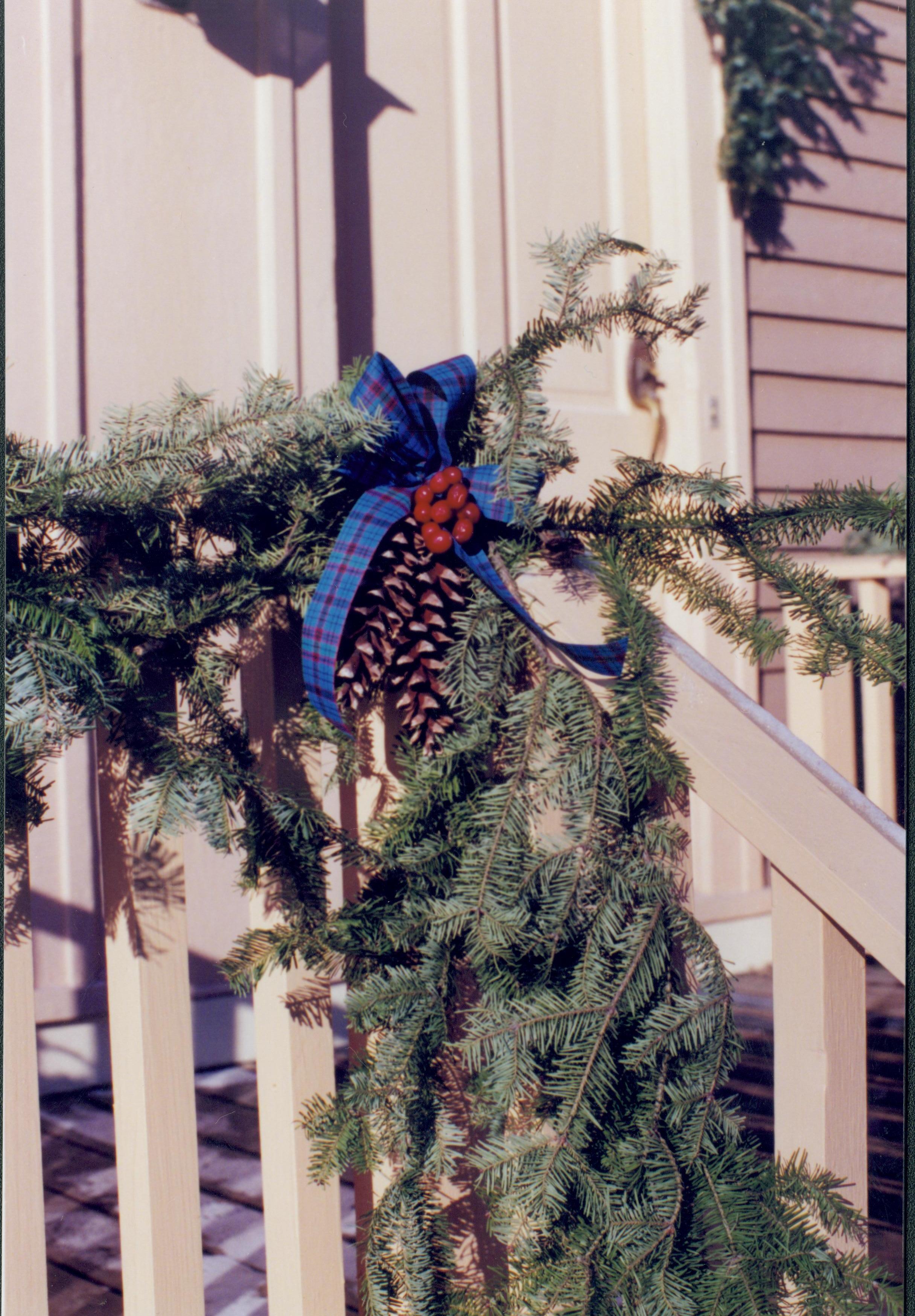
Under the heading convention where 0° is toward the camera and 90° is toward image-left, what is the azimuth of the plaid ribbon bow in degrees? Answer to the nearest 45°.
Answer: approximately 0°

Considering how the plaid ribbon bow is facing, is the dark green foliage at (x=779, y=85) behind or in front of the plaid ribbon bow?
behind
